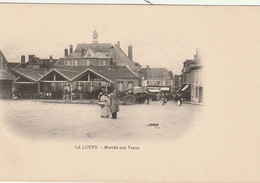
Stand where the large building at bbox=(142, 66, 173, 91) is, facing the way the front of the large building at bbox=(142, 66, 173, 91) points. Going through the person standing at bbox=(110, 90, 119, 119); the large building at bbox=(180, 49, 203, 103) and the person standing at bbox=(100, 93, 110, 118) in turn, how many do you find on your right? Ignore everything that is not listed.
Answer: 2

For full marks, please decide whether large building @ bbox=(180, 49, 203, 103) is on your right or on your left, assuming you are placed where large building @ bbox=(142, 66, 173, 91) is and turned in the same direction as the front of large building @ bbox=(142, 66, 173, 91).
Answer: on your left

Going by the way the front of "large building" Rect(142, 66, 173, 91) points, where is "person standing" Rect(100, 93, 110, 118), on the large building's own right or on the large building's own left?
on the large building's own right

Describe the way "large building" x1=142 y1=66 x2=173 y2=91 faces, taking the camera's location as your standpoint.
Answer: facing the viewer

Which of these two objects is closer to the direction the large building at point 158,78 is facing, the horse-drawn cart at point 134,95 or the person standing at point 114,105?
the person standing
